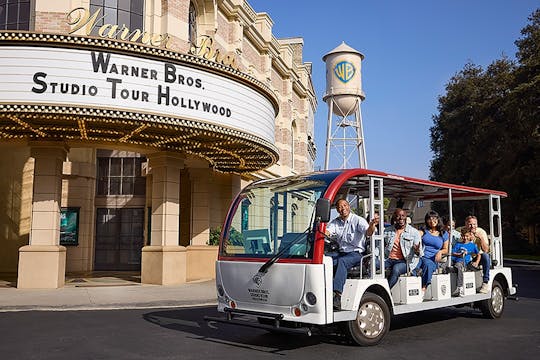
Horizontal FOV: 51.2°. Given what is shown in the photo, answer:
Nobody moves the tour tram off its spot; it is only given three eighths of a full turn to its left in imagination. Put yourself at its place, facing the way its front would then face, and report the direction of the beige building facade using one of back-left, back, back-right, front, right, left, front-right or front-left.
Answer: back-left

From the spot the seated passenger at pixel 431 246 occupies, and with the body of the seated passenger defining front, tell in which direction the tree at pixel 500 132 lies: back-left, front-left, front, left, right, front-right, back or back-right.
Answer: back-right

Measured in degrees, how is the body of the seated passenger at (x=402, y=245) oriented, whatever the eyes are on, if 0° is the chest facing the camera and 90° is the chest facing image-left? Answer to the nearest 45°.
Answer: approximately 45°

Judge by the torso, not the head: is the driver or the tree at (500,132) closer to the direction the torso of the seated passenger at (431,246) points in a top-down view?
the driver

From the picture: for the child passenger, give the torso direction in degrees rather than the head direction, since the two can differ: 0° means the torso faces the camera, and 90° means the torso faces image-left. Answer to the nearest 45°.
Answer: approximately 45°
